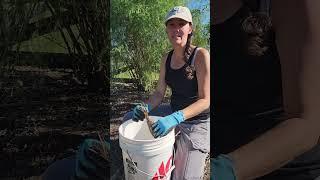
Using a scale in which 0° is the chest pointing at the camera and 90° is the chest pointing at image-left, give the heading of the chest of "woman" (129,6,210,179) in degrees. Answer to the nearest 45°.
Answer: approximately 45°
